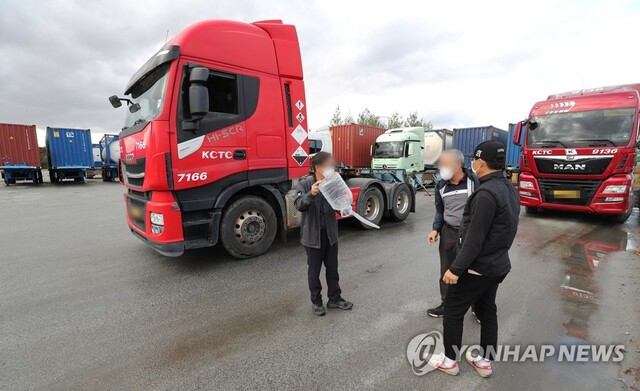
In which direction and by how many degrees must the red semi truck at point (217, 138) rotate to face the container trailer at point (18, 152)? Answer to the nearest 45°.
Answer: approximately 90° to its right

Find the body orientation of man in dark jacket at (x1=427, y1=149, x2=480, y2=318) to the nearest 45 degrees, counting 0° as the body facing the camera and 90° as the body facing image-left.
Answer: approximately 45°

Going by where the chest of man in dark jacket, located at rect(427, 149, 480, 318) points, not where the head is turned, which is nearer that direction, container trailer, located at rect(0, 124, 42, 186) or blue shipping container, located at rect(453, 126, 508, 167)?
the container trailer

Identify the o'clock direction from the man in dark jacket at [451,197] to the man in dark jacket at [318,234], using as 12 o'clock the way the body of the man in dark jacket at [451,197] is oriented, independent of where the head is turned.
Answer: the man in dark jacket at [318,234] is roughly at 1 o'clock from the man in dark jacket at [451,197].

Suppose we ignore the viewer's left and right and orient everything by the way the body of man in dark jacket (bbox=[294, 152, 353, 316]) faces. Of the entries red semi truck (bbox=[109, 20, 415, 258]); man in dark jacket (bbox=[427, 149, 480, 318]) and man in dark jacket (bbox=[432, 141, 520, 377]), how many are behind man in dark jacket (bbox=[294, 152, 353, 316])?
1

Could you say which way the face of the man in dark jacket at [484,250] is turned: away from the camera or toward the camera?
away from the camera

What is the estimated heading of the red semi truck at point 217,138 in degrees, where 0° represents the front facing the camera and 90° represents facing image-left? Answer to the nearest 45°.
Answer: approximately 45°

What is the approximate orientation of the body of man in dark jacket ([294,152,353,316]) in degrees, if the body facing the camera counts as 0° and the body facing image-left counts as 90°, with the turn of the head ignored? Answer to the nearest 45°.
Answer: approximately 315°

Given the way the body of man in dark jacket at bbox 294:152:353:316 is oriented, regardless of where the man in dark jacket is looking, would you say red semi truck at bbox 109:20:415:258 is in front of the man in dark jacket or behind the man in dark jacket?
behind

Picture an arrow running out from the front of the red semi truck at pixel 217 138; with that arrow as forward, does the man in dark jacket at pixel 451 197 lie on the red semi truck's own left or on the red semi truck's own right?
on the red semi truck's own left

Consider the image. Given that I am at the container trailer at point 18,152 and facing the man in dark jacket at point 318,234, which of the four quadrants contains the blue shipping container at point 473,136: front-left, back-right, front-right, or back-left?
front-left

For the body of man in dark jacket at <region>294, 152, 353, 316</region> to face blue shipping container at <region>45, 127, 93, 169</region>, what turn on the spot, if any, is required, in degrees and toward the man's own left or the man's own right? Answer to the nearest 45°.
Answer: approximately 180°

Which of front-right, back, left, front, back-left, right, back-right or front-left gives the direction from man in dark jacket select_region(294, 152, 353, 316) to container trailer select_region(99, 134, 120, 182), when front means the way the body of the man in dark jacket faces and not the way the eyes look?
back

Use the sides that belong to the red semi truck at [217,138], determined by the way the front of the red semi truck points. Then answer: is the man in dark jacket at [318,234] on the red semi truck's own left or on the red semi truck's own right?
on the red semi truck's own left

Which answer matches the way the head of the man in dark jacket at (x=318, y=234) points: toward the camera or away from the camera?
toward the camera
